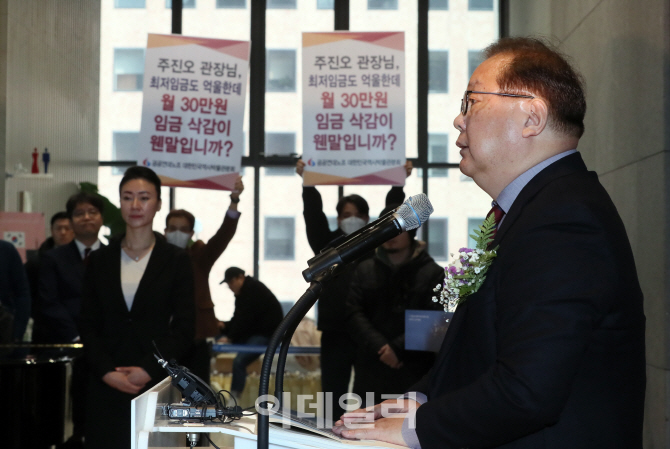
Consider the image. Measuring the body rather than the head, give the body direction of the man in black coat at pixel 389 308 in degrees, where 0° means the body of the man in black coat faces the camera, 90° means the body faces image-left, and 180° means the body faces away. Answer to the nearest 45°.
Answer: approximately 0°

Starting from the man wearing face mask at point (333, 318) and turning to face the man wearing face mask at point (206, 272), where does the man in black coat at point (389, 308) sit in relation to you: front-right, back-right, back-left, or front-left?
back-left

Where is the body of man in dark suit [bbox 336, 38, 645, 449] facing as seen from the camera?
to the viewer's left

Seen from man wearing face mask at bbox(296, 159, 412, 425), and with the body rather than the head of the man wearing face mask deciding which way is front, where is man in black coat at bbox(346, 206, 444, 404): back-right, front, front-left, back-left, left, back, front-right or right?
front-left

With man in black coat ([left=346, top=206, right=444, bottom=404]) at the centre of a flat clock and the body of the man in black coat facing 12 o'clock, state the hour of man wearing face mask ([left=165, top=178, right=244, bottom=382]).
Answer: The man wearing face mask is roughly at 4 o'clock from the man in black coat.

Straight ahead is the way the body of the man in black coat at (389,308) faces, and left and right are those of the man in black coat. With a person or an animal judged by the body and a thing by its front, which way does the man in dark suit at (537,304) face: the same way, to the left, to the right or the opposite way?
to the right
